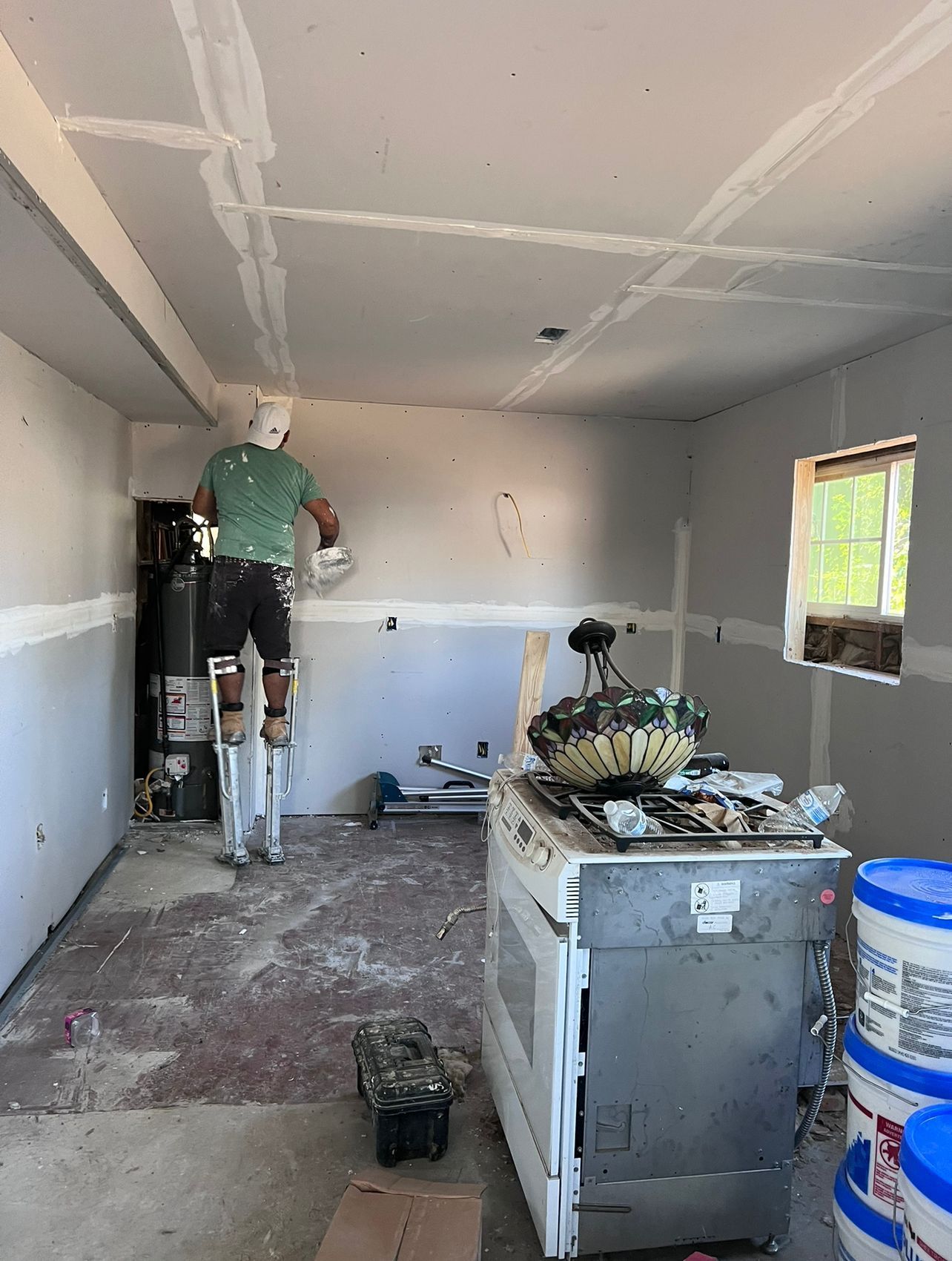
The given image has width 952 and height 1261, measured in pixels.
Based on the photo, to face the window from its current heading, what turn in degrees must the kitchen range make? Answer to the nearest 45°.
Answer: approximately 90° to its right

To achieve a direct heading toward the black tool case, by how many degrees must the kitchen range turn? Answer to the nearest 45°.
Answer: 0° — it already faces it

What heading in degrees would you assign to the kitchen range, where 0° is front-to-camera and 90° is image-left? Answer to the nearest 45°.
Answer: approximately 90°
